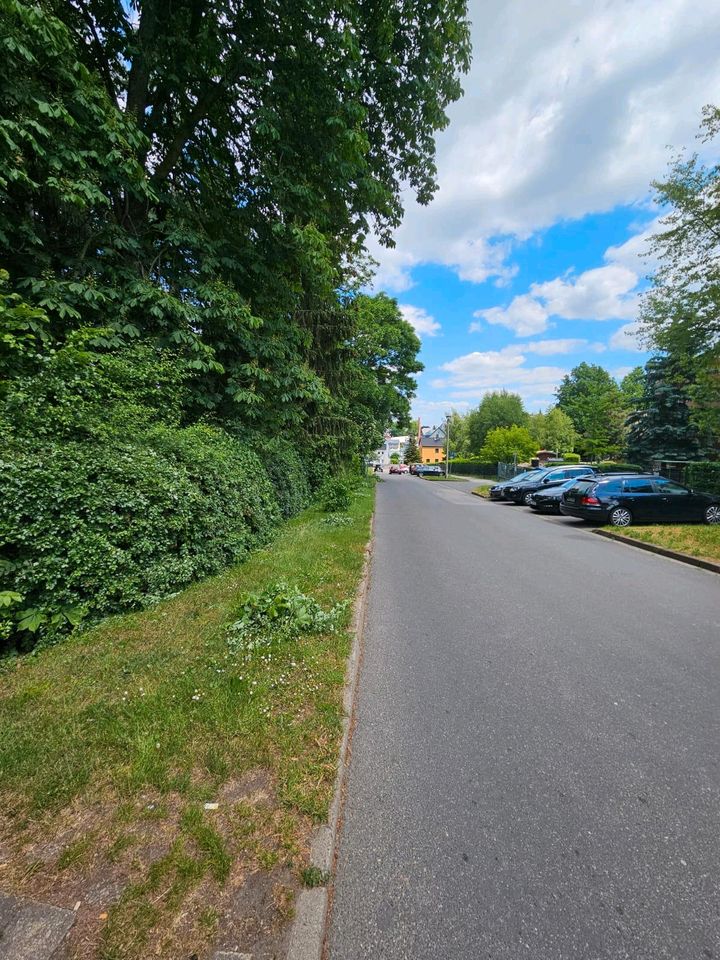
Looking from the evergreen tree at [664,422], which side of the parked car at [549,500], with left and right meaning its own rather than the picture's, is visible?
back

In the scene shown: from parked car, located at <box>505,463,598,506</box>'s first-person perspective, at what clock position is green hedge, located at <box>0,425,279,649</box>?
The green hedge is roughly at 11 o'clock from the parked car.

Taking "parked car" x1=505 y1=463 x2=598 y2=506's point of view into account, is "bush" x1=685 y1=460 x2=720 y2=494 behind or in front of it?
behind

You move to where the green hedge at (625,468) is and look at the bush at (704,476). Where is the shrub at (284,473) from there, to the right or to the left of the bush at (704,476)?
right

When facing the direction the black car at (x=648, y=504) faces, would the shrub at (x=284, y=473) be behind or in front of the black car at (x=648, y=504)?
behind

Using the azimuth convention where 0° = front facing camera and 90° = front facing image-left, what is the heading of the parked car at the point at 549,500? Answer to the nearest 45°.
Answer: approximately 45°

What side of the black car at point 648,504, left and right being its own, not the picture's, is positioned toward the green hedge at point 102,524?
back

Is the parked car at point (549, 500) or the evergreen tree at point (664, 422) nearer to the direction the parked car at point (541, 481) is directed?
the parked car

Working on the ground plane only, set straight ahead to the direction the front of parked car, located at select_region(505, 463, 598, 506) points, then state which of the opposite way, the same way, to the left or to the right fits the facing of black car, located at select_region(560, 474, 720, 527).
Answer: the opposite way

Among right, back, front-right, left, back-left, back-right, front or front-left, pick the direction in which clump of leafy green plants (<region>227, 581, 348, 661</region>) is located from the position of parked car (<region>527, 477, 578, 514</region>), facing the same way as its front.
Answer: front-left

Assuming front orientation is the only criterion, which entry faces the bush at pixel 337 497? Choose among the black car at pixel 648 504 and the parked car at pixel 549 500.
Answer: the parked car

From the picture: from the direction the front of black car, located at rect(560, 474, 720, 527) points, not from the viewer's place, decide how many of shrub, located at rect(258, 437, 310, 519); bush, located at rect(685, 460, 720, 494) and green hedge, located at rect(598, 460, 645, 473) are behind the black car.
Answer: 1

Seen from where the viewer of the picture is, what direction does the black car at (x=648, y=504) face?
facing away from the viewer and to the right of the viewer
